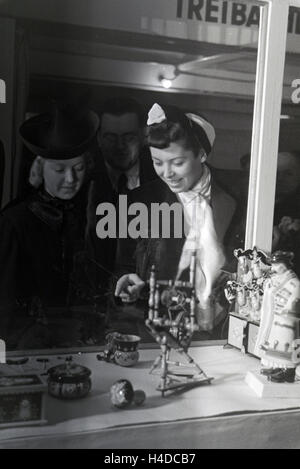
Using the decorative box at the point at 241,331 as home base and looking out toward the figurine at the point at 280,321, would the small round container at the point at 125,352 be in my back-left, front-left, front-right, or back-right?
back-right

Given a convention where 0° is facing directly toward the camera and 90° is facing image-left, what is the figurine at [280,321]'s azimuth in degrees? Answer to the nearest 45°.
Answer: approximately 45°

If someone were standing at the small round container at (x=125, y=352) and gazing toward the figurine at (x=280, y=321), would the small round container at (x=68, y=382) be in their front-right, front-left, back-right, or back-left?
back-right
